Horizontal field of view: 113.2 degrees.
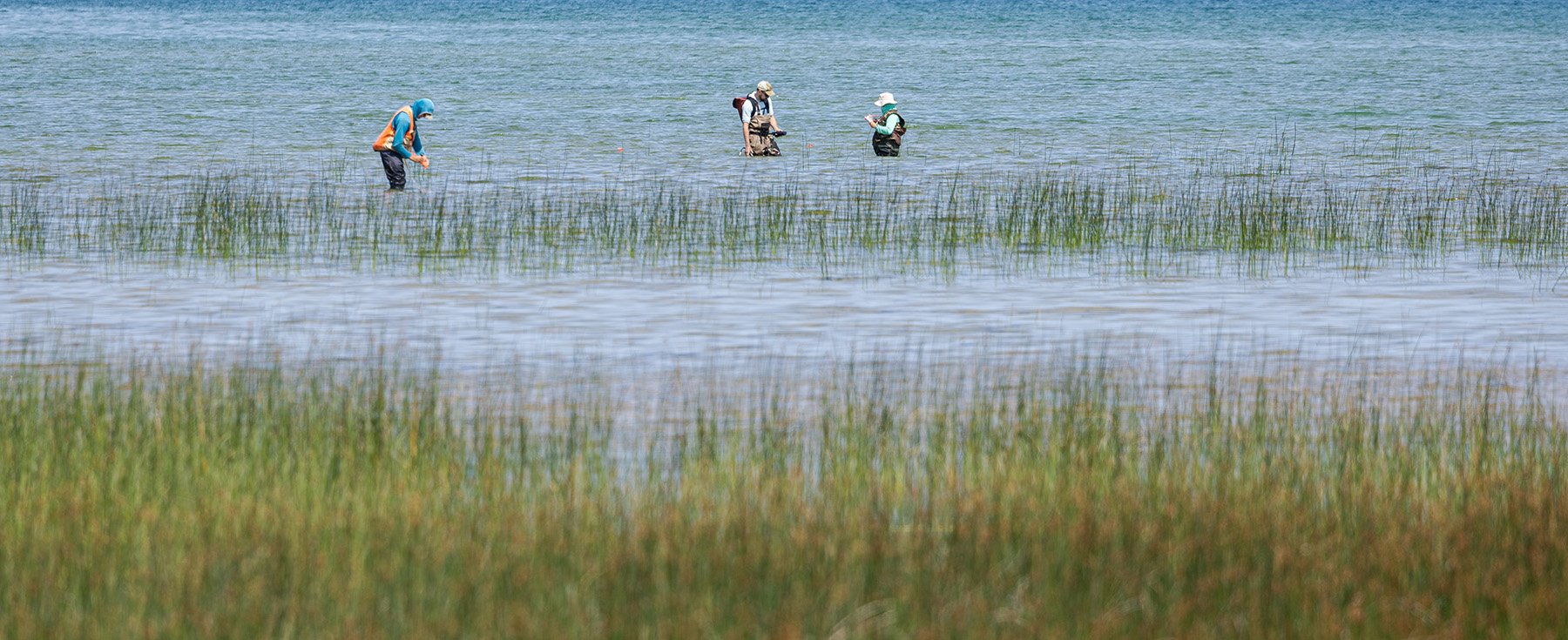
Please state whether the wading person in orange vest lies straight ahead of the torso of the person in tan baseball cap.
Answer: no

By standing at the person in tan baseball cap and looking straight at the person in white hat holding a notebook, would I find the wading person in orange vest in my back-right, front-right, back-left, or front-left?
back-right

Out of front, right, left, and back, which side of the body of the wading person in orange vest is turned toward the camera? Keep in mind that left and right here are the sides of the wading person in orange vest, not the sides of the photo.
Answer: right

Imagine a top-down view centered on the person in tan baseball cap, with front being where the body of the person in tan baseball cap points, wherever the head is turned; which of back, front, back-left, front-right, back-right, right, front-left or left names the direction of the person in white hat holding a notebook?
front-left

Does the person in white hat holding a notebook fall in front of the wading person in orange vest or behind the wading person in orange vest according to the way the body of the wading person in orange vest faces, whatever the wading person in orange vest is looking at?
in front
